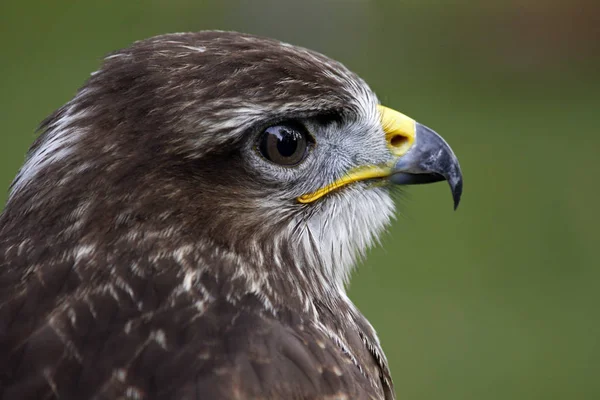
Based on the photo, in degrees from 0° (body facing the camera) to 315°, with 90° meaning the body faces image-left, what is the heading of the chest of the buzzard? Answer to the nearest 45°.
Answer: approximately 270°
